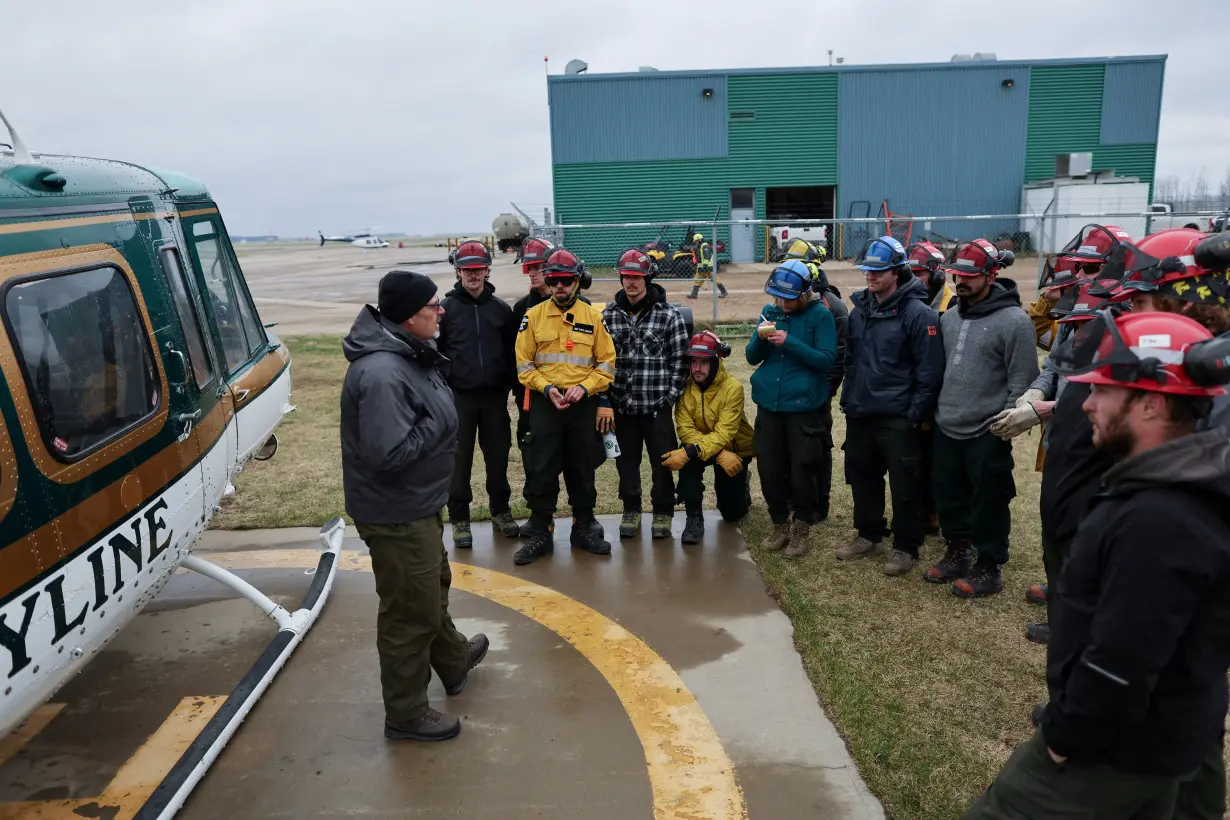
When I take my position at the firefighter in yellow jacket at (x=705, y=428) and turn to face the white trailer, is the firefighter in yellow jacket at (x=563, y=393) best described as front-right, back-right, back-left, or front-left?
back-left

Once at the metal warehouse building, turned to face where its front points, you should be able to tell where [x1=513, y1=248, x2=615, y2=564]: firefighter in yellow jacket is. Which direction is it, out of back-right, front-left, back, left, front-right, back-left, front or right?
front

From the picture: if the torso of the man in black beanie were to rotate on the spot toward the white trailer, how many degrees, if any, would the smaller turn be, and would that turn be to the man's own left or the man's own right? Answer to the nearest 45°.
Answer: approximately 45° to the man's own left

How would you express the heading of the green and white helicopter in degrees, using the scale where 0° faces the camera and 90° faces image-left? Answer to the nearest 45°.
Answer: approximately 225°

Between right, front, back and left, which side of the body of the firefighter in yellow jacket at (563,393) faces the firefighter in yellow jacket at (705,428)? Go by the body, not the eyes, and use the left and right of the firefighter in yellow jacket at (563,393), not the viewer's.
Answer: left

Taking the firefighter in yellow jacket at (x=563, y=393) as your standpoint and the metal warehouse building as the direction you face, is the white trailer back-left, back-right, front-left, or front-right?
front-right

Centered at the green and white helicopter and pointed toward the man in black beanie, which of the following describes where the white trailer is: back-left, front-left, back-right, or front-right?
front-left

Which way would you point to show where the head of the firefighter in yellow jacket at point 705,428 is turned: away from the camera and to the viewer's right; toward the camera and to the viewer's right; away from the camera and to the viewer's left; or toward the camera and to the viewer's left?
toward the camera and to the viewer's left

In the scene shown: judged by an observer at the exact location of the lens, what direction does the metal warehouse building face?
facing the viewer

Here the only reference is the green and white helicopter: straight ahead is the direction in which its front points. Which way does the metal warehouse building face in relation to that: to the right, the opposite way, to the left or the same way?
the opposite way

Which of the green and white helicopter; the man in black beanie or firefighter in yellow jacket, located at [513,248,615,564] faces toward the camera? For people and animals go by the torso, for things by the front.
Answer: the firefighter in yellow jacket

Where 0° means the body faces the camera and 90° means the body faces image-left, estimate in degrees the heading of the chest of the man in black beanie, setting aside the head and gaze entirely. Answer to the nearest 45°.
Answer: approximately 270°

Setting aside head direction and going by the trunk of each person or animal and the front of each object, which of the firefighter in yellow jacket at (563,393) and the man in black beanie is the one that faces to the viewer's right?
the man in black beanie

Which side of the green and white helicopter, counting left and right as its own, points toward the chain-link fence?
front

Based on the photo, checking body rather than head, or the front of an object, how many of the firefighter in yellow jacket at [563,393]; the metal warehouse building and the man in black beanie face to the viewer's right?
1

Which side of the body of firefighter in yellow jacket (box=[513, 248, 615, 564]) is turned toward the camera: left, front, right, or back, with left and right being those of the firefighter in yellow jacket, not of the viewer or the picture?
front
